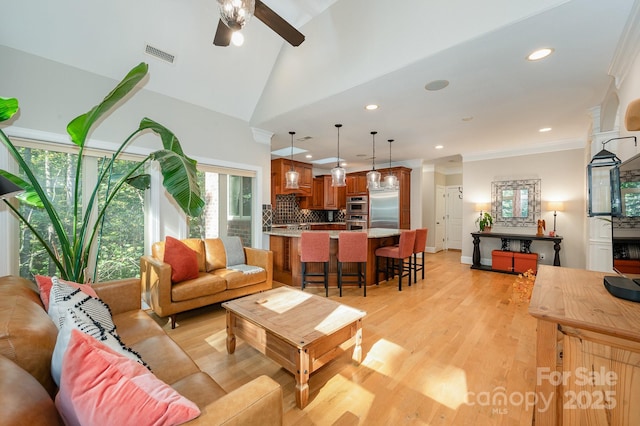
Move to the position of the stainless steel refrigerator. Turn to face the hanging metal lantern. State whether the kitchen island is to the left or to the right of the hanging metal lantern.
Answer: right

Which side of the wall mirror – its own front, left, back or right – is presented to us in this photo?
front

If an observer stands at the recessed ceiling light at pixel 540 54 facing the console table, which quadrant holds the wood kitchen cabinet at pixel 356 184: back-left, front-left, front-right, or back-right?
front-left

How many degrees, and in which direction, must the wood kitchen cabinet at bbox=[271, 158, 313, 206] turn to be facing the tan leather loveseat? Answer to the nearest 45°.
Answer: approximately 45° to its right

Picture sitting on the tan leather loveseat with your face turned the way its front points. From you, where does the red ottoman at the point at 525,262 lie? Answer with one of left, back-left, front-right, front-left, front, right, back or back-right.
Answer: front-left

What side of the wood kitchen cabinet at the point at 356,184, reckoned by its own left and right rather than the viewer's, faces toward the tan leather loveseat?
front

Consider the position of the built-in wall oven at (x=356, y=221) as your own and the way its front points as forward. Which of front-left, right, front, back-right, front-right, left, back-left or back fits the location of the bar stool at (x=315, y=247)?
front

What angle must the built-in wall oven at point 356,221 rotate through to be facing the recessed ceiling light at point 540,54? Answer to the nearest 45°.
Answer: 0° — it already faces it

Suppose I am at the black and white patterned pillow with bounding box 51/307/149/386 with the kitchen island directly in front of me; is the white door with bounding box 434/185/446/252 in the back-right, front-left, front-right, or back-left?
front-right

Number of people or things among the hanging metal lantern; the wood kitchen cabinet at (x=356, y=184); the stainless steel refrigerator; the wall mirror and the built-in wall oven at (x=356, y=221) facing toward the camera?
4

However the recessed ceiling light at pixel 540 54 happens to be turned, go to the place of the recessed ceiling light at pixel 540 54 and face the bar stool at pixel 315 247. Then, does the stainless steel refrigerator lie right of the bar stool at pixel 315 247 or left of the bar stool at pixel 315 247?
right

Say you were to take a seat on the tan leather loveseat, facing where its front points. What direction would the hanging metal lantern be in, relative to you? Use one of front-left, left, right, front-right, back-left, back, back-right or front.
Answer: front

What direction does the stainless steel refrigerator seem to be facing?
toward the camera
